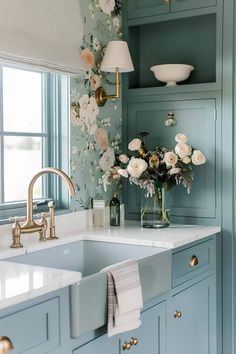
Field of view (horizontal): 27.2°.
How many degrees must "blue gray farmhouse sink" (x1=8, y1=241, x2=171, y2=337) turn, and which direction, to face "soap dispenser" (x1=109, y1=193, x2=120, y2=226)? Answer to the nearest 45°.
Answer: approximately 135° to its left

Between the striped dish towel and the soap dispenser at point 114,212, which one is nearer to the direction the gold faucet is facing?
the striped dish towel

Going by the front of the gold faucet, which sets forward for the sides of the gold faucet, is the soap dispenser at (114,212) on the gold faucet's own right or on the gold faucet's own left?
on the gold faucet's own left

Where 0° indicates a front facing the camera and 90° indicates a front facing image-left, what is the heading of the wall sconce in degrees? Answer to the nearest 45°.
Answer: approximately 315°

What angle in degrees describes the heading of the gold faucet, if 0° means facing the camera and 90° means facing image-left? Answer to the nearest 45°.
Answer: approximately 315°
